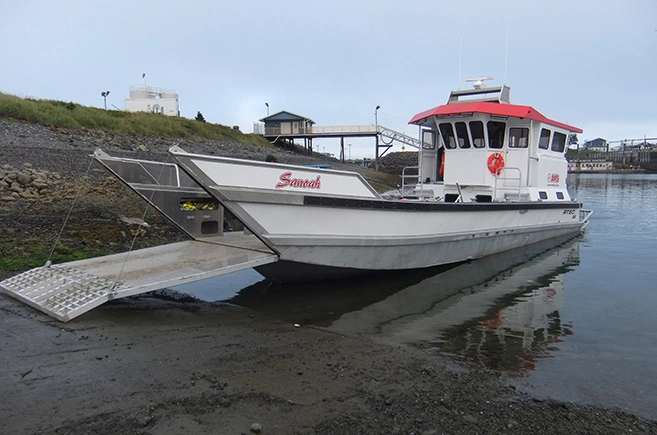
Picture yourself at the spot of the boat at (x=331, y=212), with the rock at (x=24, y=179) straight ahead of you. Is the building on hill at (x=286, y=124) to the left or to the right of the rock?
right

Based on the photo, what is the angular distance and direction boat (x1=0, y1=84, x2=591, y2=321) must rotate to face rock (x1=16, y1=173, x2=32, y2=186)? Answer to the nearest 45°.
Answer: approximately 90° to its right

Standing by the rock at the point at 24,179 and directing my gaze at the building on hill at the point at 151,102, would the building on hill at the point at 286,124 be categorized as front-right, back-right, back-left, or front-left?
front-right

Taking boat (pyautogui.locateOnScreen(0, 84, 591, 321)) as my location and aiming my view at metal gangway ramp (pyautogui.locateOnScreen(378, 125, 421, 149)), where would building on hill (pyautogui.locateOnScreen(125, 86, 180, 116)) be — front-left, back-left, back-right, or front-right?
front-left

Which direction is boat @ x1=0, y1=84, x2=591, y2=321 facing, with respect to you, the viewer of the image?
facing the viewer and to the left of the viewer

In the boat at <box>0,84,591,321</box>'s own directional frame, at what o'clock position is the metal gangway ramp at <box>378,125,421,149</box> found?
The metal gangway ramp is roughly at 5 o'clock from the boat.

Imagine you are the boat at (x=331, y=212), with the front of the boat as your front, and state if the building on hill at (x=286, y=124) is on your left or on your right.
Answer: on your right
